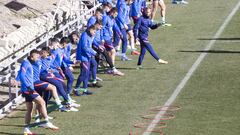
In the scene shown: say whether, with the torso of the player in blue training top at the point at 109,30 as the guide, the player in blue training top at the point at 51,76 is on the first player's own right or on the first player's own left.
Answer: on the first player's own right

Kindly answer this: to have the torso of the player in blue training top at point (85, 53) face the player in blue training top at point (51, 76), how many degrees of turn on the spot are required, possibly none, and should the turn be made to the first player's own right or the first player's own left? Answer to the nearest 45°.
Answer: approximately 135° to the first player's own right

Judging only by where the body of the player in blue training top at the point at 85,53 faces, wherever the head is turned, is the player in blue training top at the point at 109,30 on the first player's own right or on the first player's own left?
on the first player's own left

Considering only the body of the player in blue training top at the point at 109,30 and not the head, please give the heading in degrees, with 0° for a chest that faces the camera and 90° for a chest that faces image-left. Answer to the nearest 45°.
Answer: approximately 270°

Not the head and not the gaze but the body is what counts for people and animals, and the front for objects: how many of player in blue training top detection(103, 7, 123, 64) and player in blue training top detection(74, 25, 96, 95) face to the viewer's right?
2

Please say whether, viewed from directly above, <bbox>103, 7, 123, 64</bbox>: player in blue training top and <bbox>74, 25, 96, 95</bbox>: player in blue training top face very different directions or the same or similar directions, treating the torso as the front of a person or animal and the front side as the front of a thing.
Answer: same or similar directions
